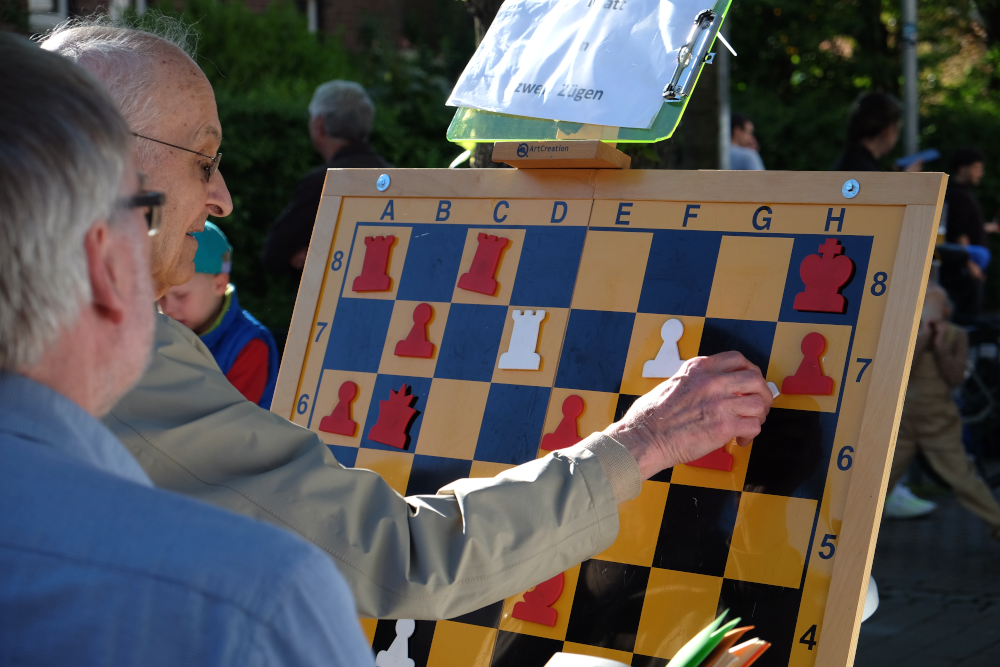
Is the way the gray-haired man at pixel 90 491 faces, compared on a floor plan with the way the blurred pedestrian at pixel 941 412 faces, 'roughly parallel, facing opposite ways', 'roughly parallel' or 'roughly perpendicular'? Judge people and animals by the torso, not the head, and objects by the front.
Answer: roughly perpendicular

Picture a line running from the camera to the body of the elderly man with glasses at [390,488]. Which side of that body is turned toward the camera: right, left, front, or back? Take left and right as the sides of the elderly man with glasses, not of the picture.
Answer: right

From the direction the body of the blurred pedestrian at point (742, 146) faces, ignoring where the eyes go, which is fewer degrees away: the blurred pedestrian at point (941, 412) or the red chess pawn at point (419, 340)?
the blurred pedestrian

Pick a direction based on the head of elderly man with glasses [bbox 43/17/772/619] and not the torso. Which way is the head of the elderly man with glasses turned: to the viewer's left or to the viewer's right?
to the viewer's right
